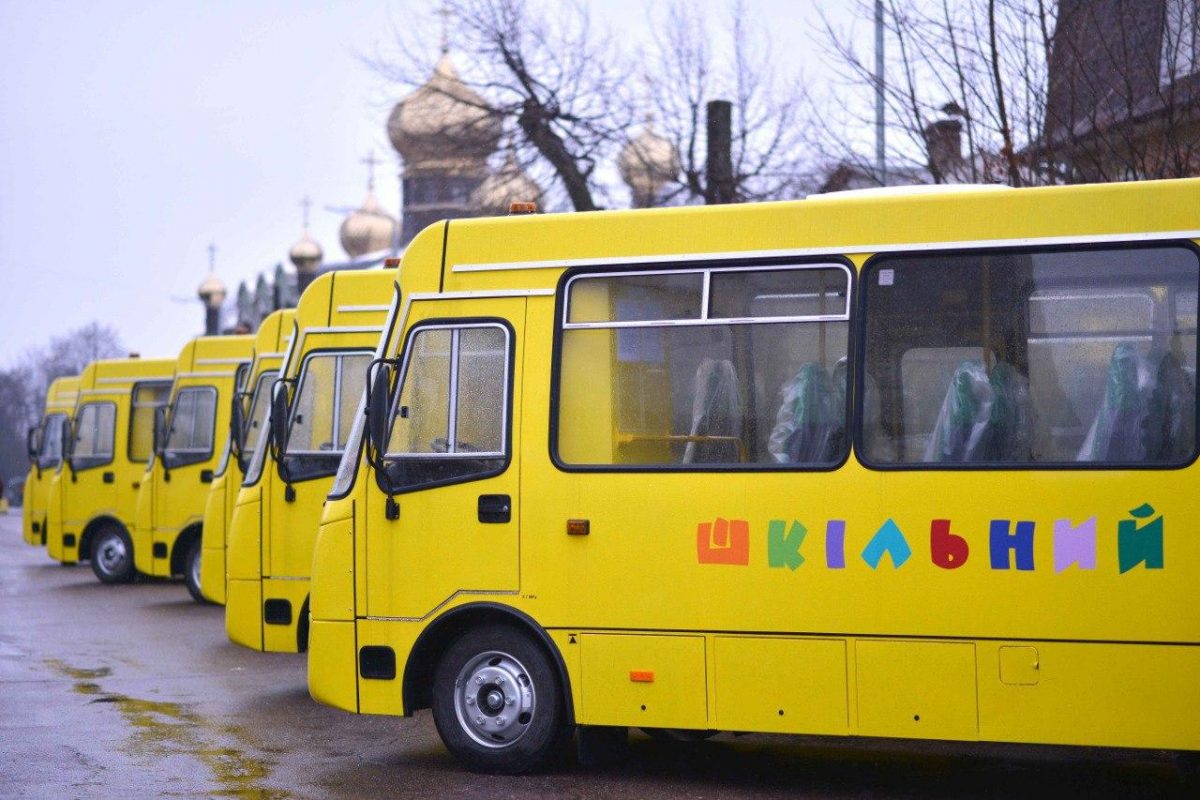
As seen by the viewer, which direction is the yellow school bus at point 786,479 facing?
to the viewer's left

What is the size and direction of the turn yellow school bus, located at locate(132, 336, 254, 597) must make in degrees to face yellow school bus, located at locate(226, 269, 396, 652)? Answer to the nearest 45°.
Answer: approximately 90° to its left

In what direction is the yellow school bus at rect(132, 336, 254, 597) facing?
to the viewer's left

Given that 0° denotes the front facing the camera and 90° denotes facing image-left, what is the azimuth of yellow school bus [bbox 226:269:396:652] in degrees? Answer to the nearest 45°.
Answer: approximately 90°

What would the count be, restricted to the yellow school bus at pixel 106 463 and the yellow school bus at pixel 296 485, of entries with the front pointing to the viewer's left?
2

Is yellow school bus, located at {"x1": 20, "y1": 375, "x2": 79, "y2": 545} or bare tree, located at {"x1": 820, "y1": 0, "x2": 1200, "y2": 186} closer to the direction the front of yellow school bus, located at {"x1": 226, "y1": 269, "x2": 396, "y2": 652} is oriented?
the yellow school bus

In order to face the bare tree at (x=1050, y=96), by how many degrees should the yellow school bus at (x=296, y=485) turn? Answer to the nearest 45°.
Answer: approximately 180°

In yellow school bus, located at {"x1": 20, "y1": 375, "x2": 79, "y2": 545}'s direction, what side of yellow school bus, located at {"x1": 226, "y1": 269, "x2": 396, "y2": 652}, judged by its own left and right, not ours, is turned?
right

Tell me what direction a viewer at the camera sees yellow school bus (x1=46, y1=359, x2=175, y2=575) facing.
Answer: facing to the left of the viewer
